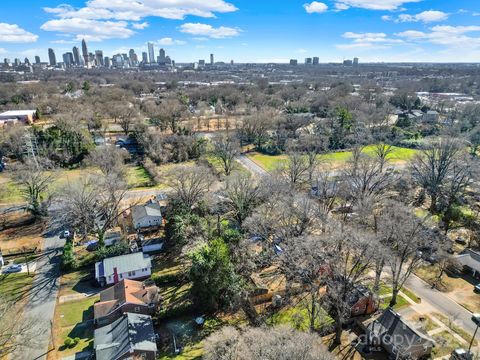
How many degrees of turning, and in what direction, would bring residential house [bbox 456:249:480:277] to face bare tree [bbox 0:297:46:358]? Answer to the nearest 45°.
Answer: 0° — it already faces it

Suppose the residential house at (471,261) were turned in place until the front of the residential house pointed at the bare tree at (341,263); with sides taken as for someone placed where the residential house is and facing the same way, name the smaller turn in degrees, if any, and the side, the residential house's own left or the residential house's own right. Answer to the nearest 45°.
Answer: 0° — it already faces it

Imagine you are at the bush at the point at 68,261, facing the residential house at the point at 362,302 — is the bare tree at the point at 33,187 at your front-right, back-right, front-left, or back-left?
back-left

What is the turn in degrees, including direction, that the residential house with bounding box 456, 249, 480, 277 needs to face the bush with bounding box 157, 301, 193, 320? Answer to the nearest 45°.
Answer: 0° — it already faces it

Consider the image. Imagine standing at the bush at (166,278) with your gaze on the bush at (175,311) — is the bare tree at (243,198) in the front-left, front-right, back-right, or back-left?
back-left

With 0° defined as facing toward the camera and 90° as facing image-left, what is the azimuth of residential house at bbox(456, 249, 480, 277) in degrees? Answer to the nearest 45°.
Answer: approximately 45°

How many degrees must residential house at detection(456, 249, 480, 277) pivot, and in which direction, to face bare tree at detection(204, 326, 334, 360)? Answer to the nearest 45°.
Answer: approximately 45° to its left
